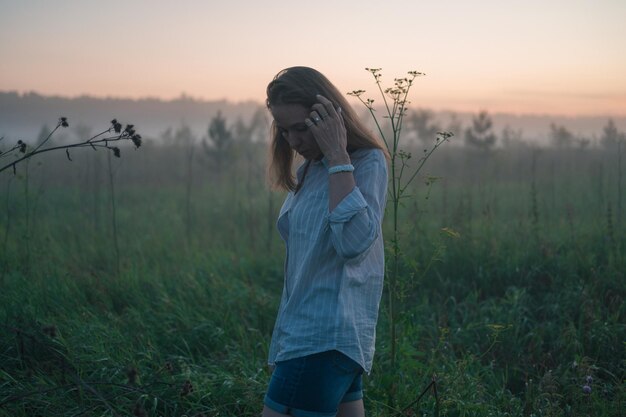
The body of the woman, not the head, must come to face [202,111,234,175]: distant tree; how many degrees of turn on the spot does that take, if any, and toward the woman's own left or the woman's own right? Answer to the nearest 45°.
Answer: approximately 135° to the woman's own right

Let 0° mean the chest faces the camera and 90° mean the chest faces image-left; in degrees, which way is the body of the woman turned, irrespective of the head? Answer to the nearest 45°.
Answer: approximately 45°

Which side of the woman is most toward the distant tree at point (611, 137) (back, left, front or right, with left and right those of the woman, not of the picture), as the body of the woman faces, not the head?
back

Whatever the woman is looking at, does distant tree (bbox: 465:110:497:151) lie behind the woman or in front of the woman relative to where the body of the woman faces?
behind

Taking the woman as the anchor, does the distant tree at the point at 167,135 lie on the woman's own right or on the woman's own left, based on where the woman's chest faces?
on the woman's own right

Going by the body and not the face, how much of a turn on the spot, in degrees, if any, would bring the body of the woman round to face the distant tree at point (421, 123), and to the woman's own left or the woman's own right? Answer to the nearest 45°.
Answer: approximately 135° to the woman's own right
